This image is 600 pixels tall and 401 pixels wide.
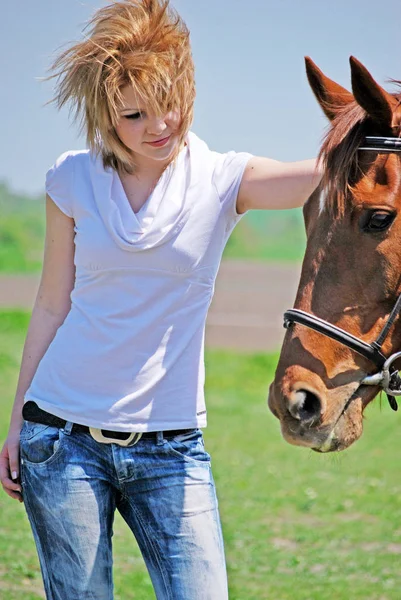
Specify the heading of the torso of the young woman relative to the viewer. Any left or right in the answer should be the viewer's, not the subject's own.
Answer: facing the viewer
